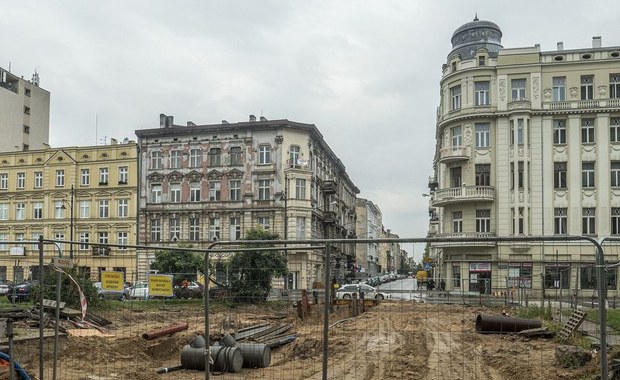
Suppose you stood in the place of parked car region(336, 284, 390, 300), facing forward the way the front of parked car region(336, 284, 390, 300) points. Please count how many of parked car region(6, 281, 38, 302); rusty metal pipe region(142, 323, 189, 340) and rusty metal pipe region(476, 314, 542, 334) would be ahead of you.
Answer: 0
